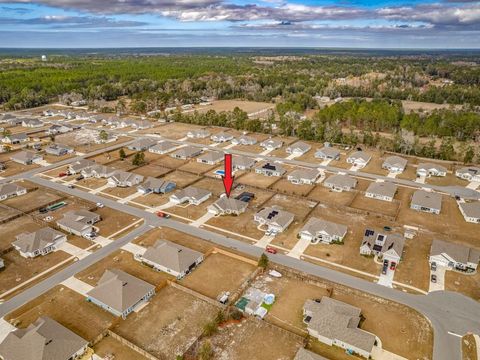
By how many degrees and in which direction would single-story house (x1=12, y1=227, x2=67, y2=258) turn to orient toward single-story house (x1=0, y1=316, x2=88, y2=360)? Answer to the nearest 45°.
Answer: approximately 45° to its right

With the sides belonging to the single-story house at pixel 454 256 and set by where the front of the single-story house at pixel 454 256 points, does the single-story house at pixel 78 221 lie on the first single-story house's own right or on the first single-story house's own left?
on the first single-story house's own right

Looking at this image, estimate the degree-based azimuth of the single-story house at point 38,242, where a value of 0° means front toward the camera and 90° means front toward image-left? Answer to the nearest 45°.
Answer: approximately 315°

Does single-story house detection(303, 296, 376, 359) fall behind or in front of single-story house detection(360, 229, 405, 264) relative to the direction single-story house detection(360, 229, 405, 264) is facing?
in front

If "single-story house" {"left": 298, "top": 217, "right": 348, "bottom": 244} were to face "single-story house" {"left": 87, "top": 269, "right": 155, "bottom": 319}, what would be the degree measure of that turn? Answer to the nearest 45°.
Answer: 0° — it already faces it

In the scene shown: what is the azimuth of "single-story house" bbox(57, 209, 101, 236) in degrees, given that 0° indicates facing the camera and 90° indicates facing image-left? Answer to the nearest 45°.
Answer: approximately 315°

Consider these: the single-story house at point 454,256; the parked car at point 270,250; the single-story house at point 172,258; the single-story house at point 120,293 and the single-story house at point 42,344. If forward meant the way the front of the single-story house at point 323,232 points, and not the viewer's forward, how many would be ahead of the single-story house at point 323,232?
4

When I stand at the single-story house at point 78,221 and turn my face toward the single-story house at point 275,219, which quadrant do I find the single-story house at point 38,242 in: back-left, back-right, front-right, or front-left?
back-right

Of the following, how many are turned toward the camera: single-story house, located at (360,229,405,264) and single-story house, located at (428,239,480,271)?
2

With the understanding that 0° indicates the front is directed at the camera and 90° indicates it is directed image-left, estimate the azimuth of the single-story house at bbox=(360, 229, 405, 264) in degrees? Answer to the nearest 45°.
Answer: approximately 0°

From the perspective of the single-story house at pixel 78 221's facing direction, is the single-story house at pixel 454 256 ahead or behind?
ahead

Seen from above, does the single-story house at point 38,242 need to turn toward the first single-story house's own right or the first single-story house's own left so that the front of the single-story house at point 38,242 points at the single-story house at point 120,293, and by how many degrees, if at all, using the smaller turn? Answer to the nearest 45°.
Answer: approximately 45° to the first single-story house's own right
